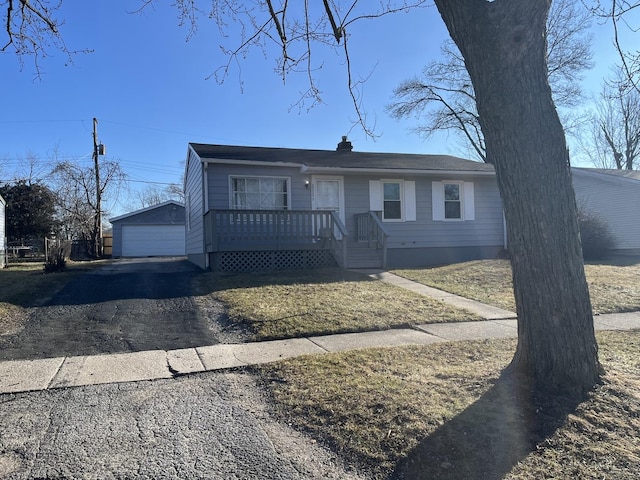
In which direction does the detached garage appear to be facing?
toward the camera

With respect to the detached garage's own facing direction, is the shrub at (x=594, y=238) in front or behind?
in front

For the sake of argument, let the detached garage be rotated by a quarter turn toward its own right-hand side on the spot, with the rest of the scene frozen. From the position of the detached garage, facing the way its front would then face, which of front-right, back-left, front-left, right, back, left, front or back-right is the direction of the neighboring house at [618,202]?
back-left

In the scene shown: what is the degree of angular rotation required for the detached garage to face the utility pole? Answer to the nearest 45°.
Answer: approximately 135° to its right
